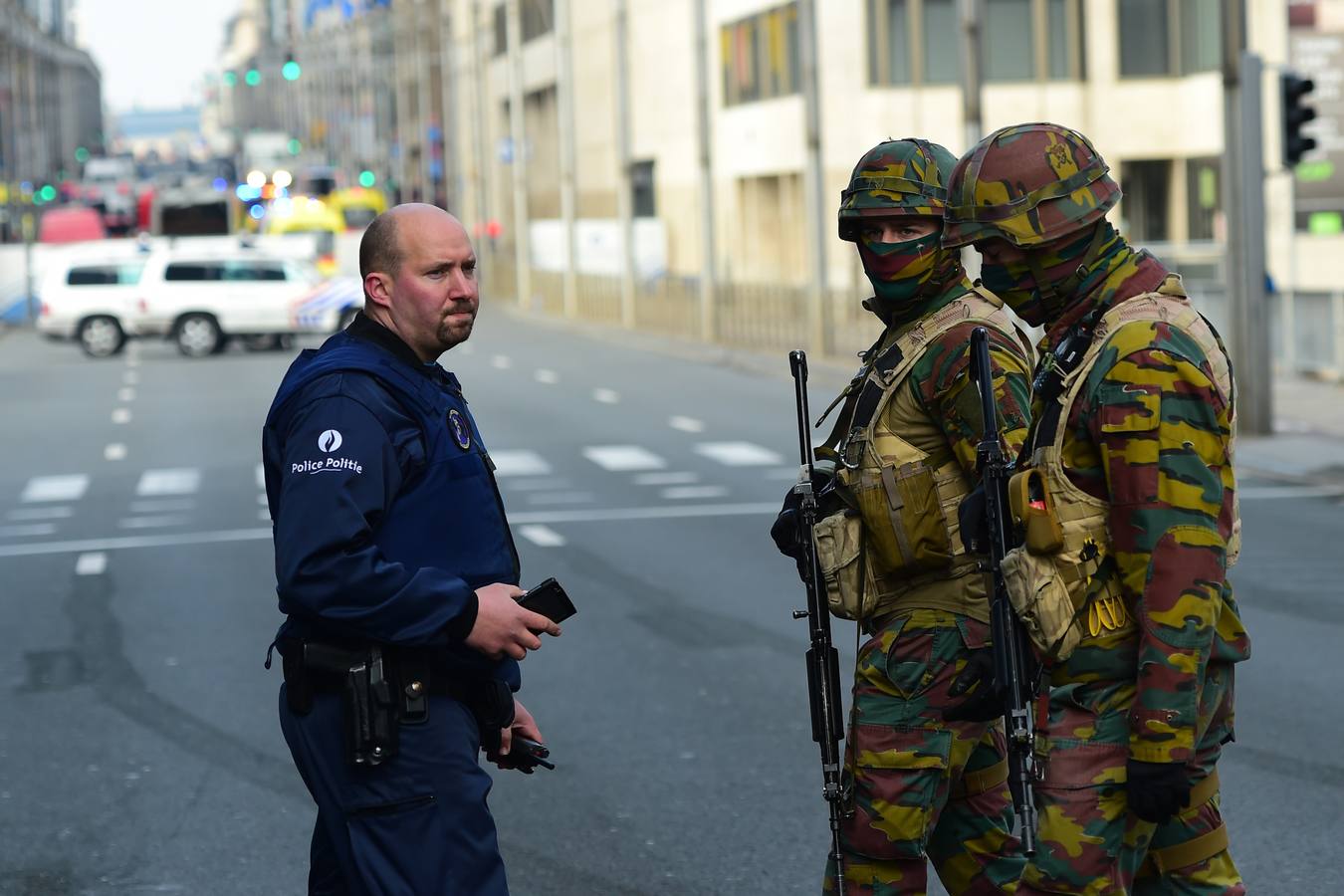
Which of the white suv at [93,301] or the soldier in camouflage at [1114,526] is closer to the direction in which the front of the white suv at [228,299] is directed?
the soldier in camouflage

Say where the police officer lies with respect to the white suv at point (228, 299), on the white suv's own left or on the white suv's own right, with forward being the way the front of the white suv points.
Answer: on the white suv's own right

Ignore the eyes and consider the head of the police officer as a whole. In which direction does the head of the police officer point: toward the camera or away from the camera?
toward the camera

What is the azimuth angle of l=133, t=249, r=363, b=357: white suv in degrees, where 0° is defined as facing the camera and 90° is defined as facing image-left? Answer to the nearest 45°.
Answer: approximately 270°

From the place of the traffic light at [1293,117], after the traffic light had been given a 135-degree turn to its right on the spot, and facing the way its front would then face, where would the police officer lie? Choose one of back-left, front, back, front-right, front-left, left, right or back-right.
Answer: front-left

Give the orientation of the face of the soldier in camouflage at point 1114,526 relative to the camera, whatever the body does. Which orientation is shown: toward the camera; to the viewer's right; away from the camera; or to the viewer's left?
to the viewer's left

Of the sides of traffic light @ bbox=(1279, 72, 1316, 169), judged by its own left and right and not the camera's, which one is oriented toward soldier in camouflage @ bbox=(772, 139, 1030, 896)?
right

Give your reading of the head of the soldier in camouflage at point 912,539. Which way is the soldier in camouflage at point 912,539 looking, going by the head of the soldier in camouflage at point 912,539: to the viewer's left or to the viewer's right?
to the viewer's left
